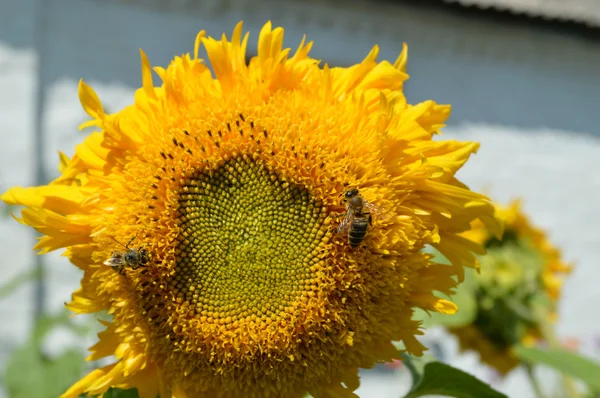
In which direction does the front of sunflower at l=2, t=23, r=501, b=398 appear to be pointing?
toward the camera

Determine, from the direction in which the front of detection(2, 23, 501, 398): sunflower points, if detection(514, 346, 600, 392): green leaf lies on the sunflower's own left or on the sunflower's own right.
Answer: on the sunflower's own left

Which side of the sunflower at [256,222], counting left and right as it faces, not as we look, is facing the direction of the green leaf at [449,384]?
left

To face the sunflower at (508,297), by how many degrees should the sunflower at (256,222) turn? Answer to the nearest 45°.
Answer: approximately 135° to its left
